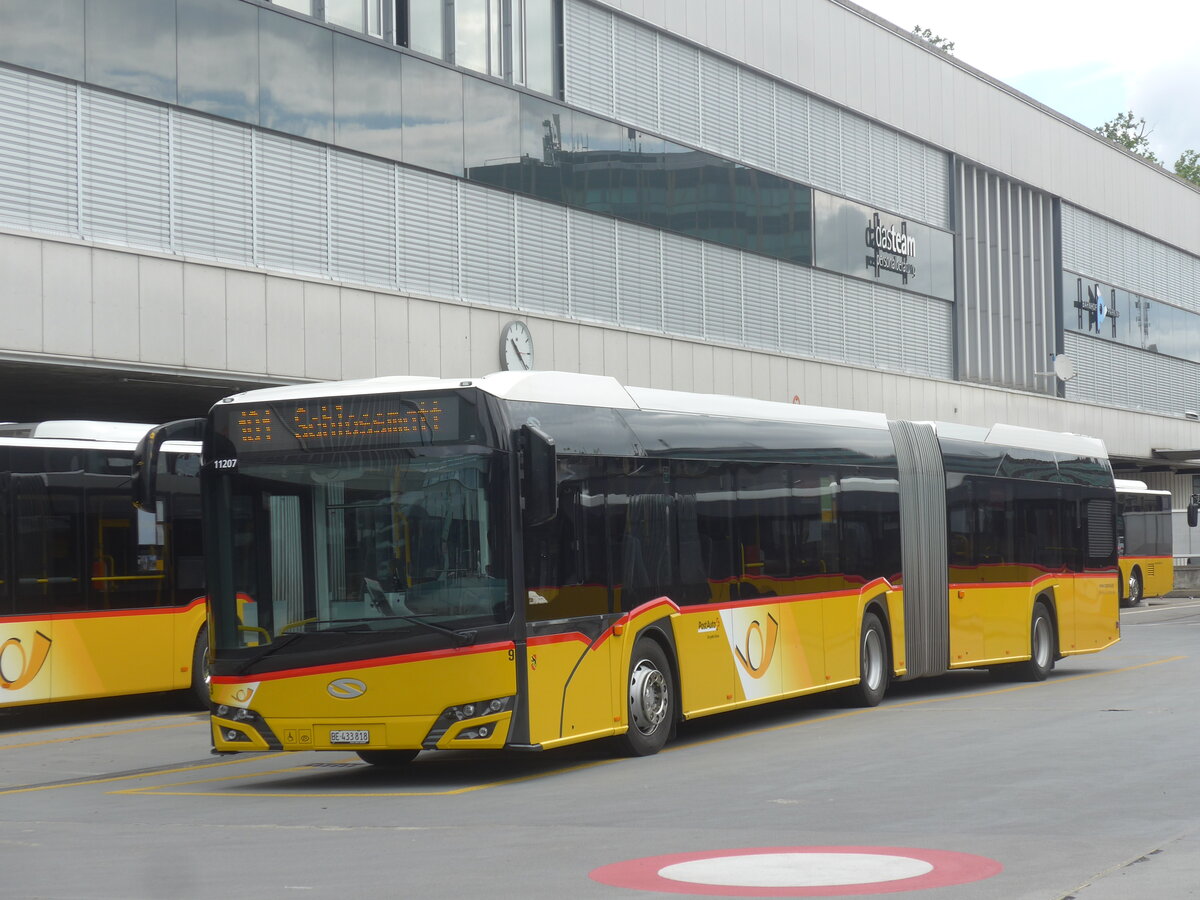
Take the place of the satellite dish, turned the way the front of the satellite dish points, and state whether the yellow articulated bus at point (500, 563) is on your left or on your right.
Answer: on your right

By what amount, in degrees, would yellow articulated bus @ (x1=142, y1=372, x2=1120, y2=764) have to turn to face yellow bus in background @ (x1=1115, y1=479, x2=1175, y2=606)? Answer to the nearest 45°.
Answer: approximately 135° to its right

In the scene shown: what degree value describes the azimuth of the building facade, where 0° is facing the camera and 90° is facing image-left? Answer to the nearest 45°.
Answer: approximately 315°

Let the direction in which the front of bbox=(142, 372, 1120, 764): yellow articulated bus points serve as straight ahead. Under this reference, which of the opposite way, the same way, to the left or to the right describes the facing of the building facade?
to the left

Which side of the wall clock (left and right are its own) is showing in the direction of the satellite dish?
left

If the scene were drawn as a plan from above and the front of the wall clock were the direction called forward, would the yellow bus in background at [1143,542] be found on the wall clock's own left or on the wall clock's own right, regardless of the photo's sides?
on the wall clock's own left

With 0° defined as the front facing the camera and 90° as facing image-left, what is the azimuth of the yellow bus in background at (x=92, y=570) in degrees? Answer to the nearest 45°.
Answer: approximately 45°

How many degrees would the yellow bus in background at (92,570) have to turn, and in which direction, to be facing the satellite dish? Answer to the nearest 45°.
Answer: approximately 180°
